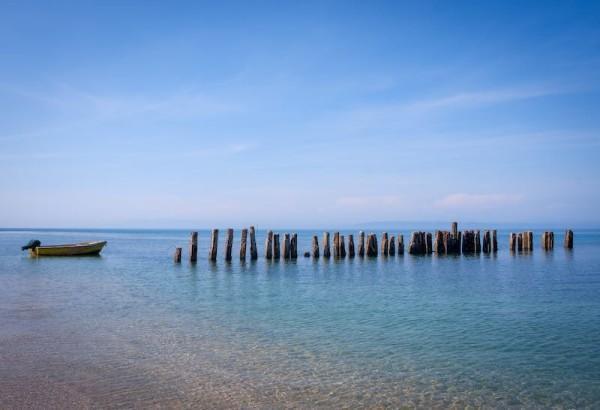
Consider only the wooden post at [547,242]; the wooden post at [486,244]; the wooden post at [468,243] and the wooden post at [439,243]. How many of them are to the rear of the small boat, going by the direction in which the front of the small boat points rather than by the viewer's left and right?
0

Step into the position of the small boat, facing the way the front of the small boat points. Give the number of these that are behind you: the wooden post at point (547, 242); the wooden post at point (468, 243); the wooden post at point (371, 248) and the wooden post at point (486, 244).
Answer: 0

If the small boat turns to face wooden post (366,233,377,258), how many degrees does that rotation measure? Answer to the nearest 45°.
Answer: approximately 45° to its right

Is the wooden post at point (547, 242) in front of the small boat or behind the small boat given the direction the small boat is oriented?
in front

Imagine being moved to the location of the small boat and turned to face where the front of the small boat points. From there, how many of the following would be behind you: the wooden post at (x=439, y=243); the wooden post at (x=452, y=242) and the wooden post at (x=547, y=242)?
0

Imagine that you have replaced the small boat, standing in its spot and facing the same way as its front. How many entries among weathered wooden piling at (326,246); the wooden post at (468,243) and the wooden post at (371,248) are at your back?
0

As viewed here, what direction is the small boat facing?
to the viewer's right

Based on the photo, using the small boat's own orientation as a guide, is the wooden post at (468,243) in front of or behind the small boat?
in front

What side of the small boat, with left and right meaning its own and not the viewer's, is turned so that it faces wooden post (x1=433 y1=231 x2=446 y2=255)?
front

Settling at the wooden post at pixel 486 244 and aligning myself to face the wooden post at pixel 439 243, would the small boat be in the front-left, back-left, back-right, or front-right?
front-right

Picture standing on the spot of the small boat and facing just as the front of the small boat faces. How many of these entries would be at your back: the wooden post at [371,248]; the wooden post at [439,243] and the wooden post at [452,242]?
0

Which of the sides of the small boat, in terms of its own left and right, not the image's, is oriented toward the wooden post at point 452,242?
front

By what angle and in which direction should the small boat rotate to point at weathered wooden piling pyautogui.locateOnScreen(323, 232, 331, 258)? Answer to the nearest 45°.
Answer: approximately 45° to its right

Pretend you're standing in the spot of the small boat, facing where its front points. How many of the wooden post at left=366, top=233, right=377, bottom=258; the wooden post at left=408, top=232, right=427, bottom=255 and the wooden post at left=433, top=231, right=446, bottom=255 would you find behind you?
0
